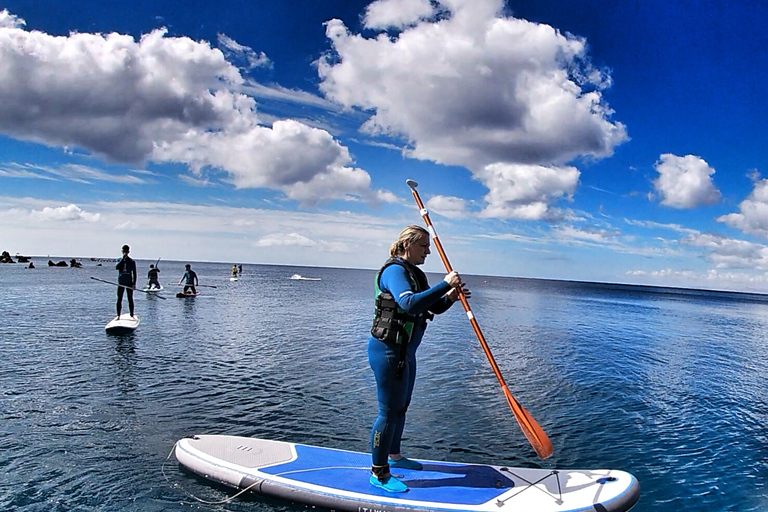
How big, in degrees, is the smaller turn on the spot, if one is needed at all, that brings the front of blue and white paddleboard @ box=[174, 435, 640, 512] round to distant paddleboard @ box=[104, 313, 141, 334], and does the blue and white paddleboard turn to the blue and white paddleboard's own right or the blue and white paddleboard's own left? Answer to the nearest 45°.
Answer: approximately 135° to the blue and white paddleboard's own left

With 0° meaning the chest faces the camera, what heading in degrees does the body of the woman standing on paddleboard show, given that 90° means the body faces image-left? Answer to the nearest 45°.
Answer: approximately 270°

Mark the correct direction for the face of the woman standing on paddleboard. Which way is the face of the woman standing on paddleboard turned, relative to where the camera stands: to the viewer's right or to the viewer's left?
to the viewer's right

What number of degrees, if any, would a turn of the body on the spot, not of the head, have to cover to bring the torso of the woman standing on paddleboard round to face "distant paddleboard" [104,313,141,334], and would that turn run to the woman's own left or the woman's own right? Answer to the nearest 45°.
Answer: approximately 135° to the woman's own left

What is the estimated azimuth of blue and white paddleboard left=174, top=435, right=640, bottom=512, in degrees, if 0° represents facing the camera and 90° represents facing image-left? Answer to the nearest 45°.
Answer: approximately 270°
